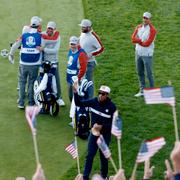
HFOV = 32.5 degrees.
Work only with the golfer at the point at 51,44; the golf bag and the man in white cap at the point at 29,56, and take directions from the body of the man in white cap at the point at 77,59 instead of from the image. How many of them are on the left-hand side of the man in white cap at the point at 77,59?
0

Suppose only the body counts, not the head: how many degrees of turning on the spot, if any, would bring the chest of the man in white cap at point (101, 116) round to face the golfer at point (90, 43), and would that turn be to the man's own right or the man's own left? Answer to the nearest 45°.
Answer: approximately 180°

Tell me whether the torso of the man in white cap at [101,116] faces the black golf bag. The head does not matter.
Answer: no

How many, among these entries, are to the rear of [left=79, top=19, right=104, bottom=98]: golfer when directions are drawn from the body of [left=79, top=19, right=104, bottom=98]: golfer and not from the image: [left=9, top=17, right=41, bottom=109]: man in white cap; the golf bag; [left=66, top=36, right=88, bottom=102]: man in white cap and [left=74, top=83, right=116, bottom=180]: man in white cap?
0

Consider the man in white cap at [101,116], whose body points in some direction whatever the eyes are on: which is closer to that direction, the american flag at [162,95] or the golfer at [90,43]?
the american flag

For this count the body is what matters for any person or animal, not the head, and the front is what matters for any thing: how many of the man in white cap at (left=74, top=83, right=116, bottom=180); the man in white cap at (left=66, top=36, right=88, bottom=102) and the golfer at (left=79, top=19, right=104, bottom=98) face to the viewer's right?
0

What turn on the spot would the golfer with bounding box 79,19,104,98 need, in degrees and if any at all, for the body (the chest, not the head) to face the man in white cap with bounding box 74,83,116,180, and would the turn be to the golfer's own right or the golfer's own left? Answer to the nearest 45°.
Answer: approximately 45° to the golfer's own left

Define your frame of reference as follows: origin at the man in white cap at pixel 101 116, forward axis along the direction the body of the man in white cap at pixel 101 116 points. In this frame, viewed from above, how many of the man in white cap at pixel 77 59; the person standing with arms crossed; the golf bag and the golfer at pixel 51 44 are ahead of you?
0

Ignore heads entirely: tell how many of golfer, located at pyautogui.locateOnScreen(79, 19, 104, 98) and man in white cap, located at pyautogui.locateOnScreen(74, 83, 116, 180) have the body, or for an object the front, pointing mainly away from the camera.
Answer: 0

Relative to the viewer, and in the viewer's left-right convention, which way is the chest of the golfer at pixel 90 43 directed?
facing the viewer and to the left of the viewer

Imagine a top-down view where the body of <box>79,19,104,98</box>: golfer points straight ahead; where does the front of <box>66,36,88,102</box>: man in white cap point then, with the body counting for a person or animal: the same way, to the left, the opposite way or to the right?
the same way

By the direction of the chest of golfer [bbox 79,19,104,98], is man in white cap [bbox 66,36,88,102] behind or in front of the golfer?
in front

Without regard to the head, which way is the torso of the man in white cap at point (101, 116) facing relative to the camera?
toward the camera

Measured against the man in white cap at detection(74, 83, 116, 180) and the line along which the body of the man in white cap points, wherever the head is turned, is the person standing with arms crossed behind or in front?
behind

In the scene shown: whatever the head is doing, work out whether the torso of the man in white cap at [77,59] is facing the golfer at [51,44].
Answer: no

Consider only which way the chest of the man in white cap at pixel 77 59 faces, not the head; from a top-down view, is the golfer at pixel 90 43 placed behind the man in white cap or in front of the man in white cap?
behind
